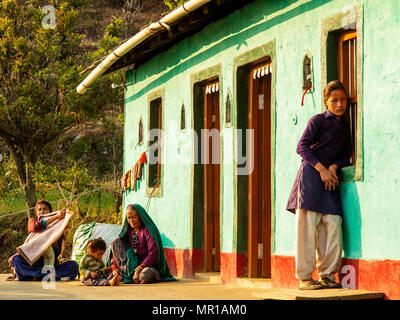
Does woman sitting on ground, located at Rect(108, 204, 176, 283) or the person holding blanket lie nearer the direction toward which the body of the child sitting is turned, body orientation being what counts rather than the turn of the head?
the woman sitting on ground

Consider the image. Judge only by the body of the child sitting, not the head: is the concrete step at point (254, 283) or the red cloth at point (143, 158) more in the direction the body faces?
the concrete step

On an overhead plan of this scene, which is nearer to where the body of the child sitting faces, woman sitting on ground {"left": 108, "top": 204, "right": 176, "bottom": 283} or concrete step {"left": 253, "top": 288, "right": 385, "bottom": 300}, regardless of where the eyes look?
the concrete step

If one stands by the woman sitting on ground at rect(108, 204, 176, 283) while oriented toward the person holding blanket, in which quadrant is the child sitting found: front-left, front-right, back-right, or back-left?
front-left

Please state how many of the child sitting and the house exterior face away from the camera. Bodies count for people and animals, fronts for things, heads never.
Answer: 0

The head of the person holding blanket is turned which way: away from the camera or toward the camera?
toward the camera

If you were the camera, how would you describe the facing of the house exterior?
facing the viewer and to the left of the viewer

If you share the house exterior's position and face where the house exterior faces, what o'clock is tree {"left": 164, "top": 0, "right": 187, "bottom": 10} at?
The tree is roughly at 4 o'clock from the house exterior.

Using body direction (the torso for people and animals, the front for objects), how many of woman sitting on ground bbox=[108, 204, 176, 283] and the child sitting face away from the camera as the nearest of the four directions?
0

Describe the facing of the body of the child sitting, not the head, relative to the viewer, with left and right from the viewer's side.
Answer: facing the viewer and to the right of the viewer

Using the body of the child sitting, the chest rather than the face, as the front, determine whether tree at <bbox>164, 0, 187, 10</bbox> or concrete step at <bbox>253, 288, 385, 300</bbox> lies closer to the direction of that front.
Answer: the concrete step

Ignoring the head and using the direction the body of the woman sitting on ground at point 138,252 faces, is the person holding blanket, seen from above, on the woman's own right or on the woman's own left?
on the woman's own right

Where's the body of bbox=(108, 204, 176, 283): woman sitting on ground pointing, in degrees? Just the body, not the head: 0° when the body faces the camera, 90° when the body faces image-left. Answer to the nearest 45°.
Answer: approximately 45°
